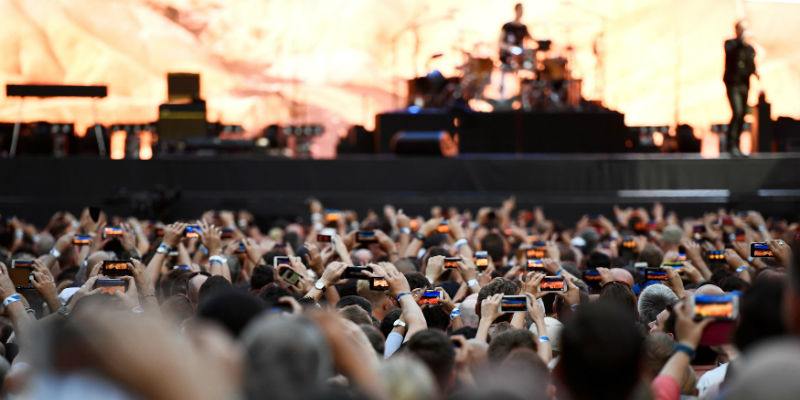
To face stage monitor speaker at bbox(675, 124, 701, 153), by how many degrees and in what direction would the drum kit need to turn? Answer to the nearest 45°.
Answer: approximately 90° to its left

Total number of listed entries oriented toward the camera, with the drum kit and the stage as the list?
2

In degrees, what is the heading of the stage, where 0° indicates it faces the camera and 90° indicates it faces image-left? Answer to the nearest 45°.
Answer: approximately 0°

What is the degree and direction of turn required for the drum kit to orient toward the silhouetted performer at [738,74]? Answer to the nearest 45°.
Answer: approximately 45° to its left

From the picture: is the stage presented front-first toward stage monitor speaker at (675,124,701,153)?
no

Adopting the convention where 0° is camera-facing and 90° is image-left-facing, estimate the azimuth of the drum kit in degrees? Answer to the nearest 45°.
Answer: approximately 0°

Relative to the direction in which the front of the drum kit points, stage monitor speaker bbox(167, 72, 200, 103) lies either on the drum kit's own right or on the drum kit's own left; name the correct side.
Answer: on the drum kit's own right

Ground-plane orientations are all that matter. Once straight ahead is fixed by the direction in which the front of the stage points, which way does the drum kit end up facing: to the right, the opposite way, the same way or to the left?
the same way
